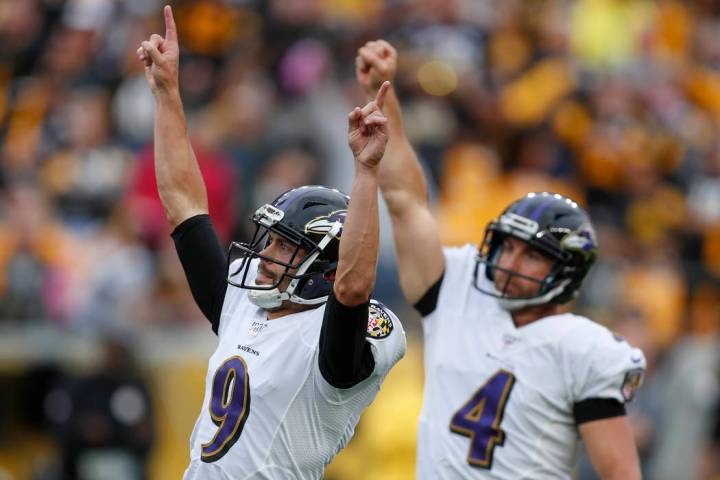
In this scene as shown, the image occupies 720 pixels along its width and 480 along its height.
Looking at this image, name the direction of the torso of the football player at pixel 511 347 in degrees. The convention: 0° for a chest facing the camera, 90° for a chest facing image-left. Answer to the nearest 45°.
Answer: approximately 45°

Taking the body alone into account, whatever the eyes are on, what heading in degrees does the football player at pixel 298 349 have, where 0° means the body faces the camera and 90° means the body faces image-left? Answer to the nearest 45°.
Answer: approximately 45°
